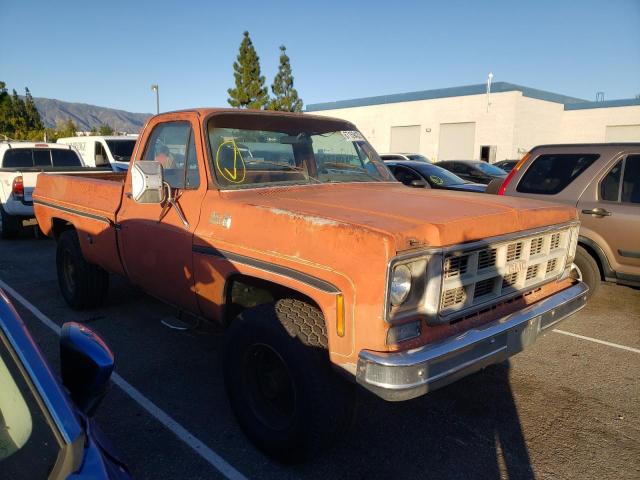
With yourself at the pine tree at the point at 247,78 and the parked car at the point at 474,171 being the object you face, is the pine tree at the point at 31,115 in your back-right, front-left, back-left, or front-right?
back-right

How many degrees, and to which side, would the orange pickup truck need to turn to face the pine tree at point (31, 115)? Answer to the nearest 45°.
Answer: approximately 180°

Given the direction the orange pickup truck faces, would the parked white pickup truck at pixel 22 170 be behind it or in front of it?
behind

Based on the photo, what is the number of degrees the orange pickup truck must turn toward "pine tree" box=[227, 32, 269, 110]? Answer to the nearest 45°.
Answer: approximately 135° to its left

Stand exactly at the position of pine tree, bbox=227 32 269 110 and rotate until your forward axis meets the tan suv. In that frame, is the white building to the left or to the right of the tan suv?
left

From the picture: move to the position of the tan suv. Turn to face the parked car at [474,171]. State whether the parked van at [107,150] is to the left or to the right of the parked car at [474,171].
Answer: left

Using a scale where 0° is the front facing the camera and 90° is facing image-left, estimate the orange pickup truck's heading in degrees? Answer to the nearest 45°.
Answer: approximately 315°
